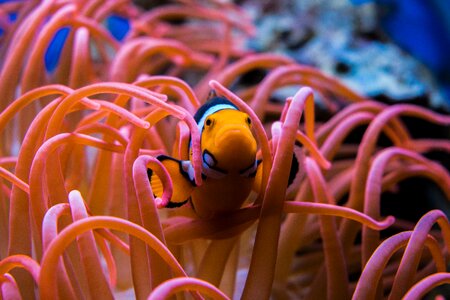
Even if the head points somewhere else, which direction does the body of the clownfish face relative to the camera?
toward the camera
